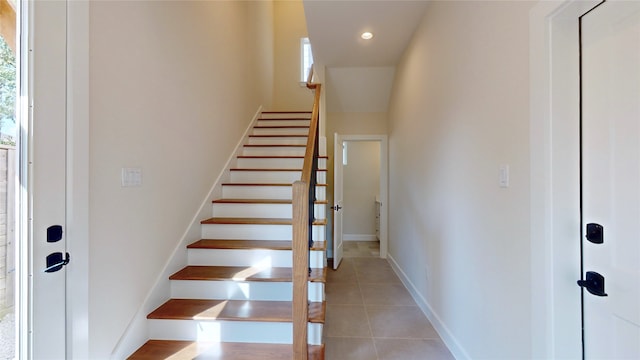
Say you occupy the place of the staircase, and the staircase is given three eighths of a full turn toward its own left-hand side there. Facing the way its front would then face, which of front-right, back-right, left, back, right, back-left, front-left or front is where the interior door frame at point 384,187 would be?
front

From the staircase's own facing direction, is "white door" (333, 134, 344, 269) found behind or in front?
behind

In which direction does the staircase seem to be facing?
toward the camera

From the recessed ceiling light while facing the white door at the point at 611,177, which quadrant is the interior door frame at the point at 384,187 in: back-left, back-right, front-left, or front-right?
back-left

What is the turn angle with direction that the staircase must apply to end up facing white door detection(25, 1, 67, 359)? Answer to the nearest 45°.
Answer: approximately 45° to its right

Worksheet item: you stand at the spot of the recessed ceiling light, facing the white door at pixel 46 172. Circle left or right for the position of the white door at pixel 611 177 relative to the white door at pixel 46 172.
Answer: left

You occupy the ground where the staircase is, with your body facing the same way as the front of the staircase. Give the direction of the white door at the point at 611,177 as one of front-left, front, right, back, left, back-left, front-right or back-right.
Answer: front-left
